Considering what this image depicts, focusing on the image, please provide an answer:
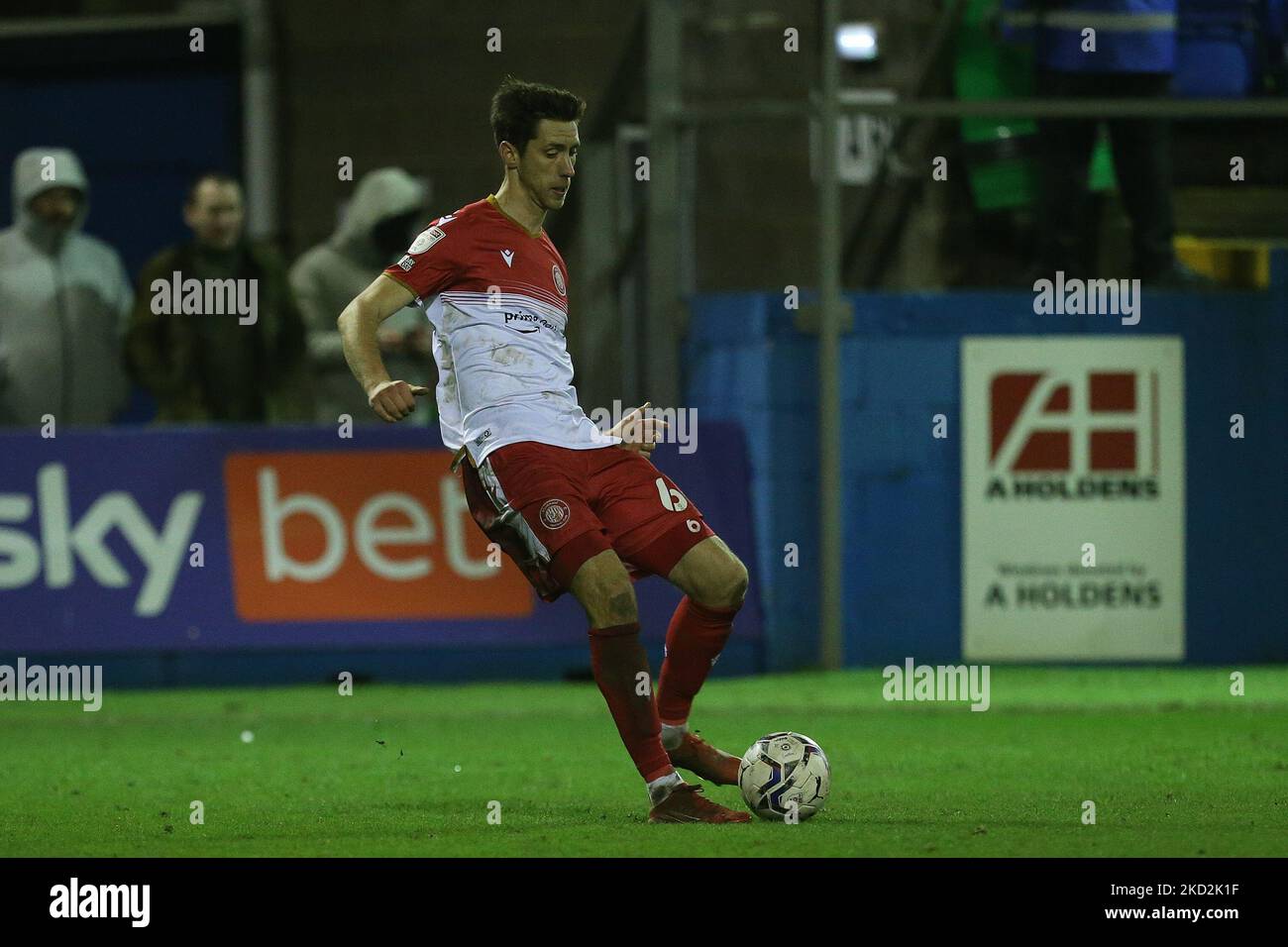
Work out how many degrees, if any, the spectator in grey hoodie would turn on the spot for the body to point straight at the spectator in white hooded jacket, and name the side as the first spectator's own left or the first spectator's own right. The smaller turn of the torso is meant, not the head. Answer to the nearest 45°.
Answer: approximately 135° to the first spectator's own right

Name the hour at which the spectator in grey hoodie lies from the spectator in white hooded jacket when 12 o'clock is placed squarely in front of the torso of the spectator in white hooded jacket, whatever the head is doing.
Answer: The spectator in grey hoodie is roughly at 9 o'clock from the spectator in white hooded jacket.

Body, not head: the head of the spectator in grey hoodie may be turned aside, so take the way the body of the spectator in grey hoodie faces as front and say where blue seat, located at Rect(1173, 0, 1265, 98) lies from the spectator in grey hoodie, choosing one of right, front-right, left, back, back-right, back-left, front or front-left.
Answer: front-left

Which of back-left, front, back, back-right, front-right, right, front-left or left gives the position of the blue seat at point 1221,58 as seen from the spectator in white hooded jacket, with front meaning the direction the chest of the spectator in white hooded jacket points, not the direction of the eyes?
left

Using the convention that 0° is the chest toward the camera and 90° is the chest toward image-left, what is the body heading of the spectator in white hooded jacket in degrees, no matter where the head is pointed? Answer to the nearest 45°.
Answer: approximately 0°

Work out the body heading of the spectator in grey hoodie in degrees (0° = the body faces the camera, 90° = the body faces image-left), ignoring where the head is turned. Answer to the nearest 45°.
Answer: approximately 315°
